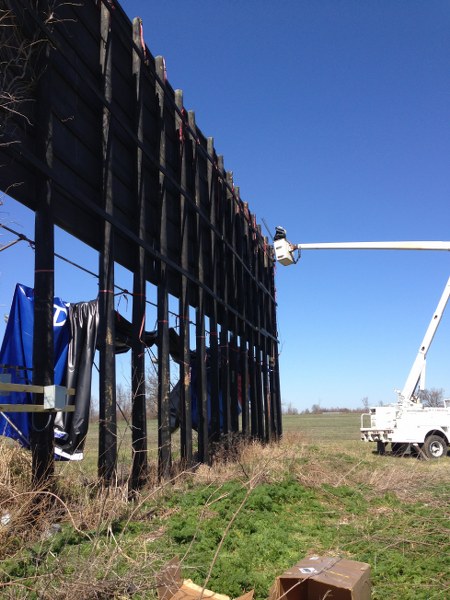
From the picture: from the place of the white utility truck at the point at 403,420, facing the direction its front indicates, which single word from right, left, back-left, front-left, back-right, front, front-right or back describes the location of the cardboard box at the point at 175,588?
back-right

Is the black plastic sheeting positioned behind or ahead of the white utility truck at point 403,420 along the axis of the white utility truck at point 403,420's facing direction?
behind

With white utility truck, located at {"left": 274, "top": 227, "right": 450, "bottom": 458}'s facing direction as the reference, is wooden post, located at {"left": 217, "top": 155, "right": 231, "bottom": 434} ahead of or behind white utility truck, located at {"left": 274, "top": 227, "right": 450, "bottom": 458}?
behind

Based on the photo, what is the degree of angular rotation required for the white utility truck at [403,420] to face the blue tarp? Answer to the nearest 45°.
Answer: approximately 135° to its right

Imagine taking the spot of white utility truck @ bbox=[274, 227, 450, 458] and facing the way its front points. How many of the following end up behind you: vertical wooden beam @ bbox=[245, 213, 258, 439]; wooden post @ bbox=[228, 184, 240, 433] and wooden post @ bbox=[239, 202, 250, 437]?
3

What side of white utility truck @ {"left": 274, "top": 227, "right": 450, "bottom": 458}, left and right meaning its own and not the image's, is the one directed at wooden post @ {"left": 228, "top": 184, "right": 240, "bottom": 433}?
back

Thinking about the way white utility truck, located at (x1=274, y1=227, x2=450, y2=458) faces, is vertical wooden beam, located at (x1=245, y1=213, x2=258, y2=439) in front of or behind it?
behind

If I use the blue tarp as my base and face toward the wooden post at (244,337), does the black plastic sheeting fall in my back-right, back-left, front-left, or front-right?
front-right

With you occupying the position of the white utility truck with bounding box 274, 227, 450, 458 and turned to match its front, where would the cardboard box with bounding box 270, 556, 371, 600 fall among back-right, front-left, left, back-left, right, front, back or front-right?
back-right

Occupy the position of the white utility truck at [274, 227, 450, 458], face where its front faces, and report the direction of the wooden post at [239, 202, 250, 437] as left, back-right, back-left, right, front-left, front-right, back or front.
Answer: back

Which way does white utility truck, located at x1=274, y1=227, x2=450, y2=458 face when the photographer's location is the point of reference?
facing away from the viewer and to the right of the viewer
